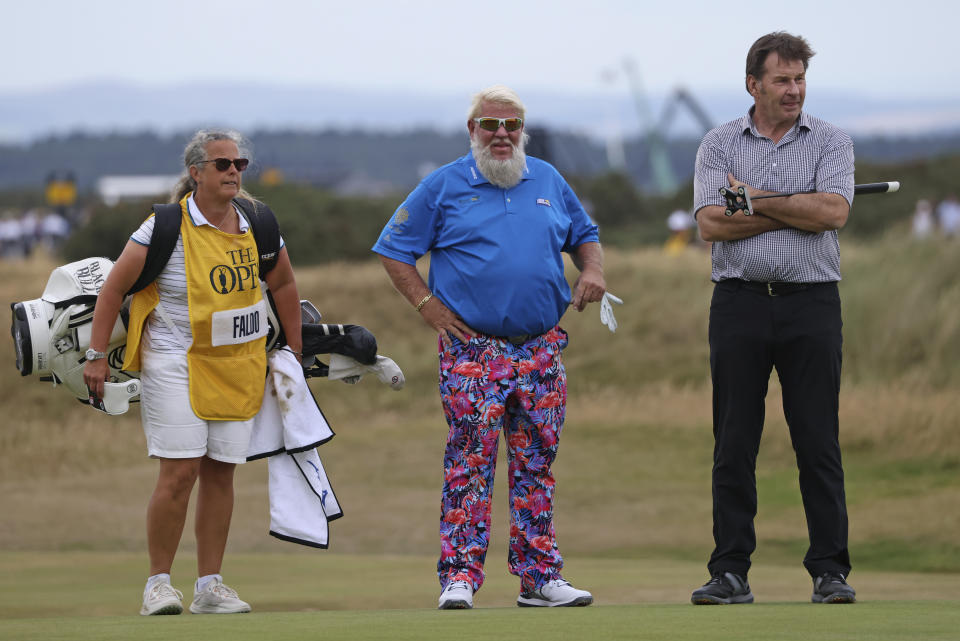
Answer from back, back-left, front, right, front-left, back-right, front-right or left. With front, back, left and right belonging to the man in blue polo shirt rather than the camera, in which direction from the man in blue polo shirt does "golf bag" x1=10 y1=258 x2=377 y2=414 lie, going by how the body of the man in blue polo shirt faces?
right

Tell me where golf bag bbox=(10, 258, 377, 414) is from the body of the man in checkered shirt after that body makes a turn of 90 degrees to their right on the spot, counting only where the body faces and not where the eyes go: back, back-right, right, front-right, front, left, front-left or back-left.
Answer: front

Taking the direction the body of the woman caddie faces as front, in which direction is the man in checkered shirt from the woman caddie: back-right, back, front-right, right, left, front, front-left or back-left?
front-left

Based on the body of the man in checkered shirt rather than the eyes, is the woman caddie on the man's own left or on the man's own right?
on the man's own right

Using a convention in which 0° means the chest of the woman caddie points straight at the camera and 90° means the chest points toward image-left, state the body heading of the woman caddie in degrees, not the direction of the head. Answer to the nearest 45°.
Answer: approximately 315°

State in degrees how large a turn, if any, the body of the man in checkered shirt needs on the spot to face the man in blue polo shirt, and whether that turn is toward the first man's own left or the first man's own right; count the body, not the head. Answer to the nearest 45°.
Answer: approximately 90° to the first man's own right

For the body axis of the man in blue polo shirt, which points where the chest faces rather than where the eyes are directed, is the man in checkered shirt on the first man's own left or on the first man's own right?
on the first man's own left

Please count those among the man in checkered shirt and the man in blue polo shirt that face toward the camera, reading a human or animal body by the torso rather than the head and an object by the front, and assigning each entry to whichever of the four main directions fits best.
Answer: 2

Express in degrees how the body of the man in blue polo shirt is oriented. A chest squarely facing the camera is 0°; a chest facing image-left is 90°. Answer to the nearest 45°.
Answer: approximately 0°

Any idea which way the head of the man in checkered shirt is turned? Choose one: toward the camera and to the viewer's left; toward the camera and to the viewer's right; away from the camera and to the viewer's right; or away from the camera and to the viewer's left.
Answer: toward the camera and to the viewer's right

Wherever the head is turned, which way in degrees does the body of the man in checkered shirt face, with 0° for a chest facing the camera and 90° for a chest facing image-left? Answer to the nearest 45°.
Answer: approximately 0°

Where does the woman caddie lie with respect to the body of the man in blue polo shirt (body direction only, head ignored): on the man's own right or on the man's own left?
on the man's own right
